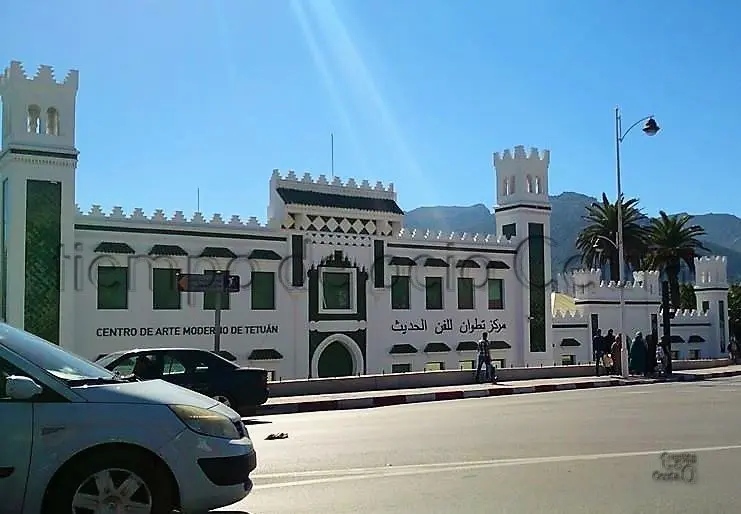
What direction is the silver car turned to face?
to the viewer's right

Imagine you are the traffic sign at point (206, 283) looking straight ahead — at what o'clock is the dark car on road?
The dark car on road is roughly at 12 o'clock from the traffic sign.

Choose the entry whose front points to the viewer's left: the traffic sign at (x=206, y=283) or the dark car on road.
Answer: the dark car on road

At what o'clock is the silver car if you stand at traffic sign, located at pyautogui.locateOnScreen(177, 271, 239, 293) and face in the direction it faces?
The silver car is roughly at 12 o'clock from the traffic sign.

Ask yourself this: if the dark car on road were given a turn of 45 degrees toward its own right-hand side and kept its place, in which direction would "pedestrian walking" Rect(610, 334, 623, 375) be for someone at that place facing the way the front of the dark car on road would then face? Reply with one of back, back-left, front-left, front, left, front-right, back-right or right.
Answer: right

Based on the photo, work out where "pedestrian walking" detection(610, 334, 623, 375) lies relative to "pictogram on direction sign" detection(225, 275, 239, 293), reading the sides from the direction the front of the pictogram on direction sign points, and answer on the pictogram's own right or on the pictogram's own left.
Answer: on the pictogram's own left

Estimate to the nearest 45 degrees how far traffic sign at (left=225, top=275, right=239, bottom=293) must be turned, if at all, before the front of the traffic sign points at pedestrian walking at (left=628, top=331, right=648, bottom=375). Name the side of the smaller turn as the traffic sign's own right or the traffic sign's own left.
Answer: approximately 90° to the traffic sign's own left

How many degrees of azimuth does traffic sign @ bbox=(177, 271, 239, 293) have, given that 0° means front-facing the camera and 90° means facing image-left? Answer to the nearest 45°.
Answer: approximately 0°

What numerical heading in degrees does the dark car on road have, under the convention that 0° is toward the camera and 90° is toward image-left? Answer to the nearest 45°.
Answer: approximately 90°
